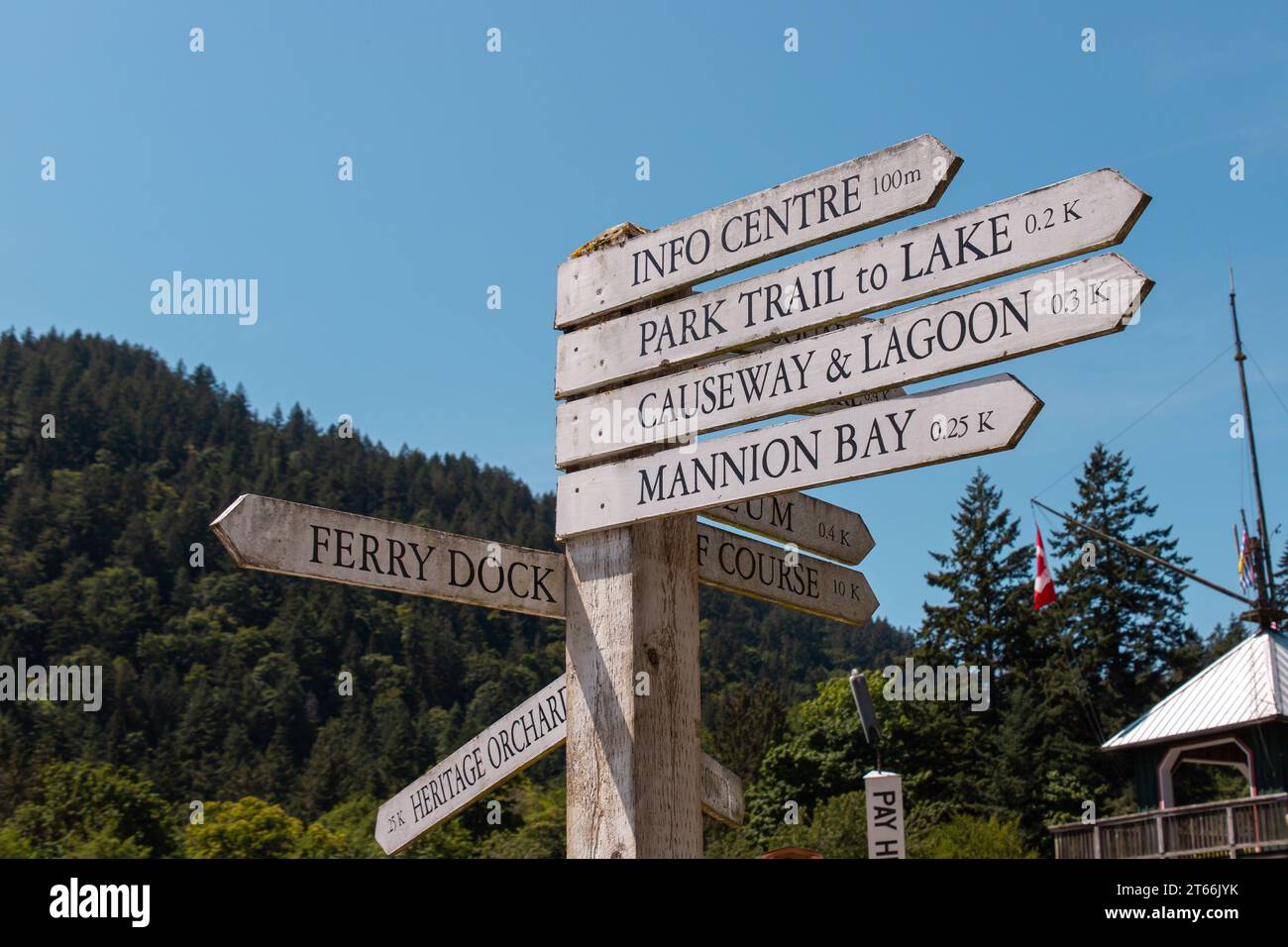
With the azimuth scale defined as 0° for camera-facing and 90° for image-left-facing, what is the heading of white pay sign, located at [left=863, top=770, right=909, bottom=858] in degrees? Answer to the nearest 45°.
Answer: approximately 0°

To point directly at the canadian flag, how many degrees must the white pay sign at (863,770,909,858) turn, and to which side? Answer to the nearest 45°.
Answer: approximately 180°

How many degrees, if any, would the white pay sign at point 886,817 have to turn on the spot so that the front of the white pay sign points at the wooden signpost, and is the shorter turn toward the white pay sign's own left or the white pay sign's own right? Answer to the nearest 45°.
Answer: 0° — it already faces it

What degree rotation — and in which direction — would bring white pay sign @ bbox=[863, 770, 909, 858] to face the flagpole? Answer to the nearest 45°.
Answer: approximately 180°
